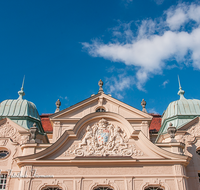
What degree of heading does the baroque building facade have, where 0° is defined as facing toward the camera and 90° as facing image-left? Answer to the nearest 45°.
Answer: approximately 0°
